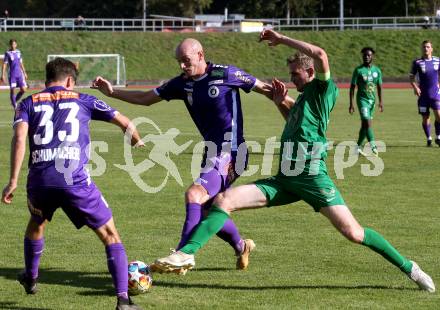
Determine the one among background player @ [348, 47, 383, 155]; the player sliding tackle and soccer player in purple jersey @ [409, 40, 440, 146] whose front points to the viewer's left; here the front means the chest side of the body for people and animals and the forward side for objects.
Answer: the player sliding tackle

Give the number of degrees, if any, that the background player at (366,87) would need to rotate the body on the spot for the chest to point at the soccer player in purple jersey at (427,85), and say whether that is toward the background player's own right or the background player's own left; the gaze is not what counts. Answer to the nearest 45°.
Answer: approximately 135° to the background player's own left

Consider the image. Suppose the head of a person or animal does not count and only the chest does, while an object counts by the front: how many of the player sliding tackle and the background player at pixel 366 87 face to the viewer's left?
1

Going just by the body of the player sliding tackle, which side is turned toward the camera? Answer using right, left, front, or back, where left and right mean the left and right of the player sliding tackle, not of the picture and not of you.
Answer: left
